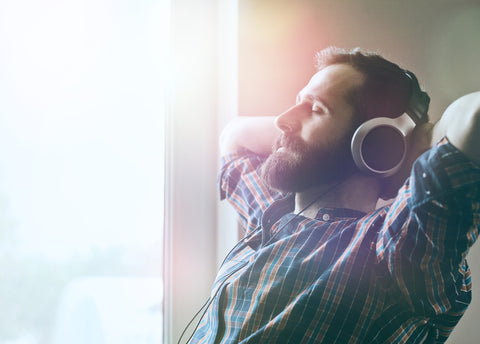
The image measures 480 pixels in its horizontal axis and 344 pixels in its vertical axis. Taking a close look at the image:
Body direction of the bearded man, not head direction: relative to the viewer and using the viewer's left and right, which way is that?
facing the viewer and to the left of the viewer

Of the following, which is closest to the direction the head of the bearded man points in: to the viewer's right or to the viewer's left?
to the viewer's left
